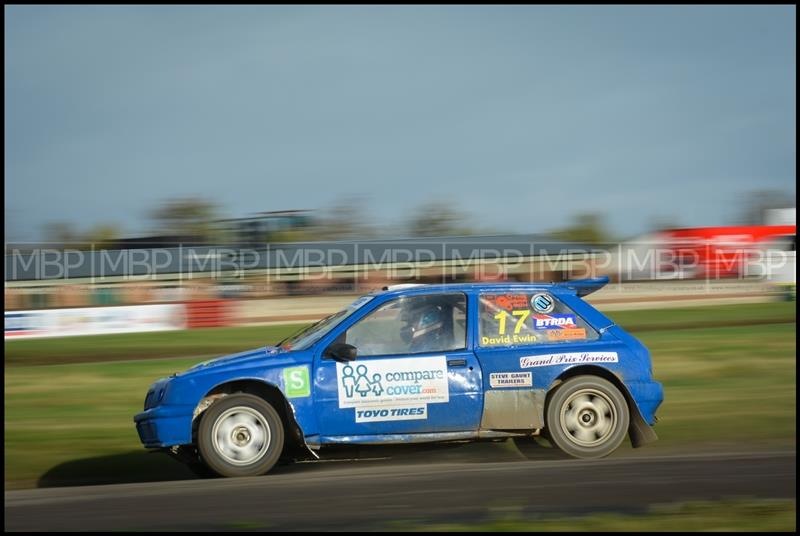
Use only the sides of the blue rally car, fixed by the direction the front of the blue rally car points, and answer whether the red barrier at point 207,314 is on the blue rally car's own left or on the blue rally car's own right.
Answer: on the blue rally car's own right

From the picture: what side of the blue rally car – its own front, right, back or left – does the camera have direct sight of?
left
